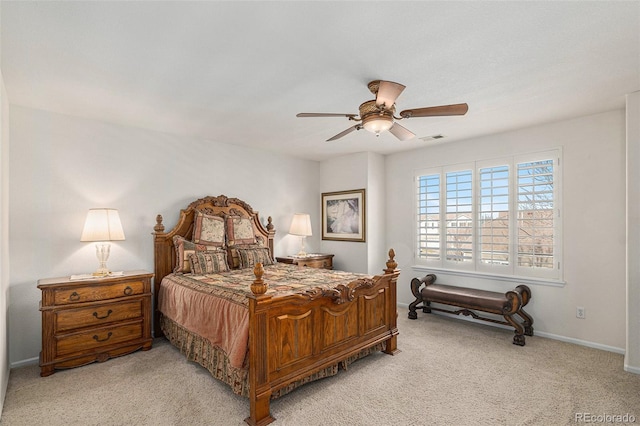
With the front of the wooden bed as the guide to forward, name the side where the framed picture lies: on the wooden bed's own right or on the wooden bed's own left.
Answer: on the wooden bed's own left

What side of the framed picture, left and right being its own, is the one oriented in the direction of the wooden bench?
left

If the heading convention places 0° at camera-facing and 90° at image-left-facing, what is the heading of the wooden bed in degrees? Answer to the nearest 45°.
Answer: approximately 315°

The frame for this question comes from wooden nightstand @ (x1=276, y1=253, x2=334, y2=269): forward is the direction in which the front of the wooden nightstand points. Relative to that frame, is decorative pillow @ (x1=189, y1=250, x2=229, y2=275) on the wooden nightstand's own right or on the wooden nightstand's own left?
on the wooden nightstand's own right

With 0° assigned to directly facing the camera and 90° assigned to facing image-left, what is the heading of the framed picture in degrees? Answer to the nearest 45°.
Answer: approximately 45°

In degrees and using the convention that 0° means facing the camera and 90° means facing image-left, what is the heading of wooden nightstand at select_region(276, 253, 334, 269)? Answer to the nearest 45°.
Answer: approximately 315°
